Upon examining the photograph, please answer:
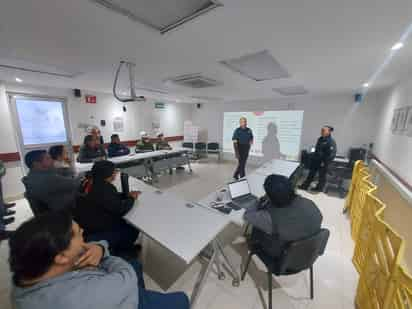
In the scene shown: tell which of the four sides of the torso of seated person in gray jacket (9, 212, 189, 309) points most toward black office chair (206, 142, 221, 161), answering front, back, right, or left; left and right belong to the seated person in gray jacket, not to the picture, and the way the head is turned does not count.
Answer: front

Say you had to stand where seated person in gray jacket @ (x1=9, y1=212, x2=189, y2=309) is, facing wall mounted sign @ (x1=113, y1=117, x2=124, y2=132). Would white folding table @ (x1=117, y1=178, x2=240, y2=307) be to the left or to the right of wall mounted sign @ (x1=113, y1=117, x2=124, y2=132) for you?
right

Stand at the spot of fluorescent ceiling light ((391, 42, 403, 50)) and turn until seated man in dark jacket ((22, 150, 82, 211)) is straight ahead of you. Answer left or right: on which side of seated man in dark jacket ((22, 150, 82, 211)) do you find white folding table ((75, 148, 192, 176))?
right

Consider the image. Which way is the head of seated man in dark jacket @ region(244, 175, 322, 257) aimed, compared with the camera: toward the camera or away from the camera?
away from the camera

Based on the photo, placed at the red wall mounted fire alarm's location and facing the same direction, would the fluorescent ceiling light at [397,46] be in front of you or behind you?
in front

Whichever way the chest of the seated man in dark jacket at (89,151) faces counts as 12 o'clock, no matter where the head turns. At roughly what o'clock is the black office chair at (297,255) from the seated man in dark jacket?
The black office chair is roughly at 1 o'clock from the seated man in dark jacket.

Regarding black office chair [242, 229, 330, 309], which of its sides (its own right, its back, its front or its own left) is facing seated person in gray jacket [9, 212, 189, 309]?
left

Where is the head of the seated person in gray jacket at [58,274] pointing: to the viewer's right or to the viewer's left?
to the viewer's right

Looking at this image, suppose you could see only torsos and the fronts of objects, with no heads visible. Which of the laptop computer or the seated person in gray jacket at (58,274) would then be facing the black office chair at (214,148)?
the seated person in gray jacket

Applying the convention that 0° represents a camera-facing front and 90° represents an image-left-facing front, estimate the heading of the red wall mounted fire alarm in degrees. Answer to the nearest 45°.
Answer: approximately 315°

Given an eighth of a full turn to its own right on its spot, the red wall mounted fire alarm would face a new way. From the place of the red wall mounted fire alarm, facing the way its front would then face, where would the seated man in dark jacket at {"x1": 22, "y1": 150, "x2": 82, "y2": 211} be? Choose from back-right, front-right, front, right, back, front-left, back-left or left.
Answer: front

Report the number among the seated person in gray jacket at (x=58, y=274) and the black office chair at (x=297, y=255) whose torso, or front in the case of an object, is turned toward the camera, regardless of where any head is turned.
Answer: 0

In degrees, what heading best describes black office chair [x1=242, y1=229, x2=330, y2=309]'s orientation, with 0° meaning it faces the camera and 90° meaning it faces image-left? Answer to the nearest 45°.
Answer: approximately 135°

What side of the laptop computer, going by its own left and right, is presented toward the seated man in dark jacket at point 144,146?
back

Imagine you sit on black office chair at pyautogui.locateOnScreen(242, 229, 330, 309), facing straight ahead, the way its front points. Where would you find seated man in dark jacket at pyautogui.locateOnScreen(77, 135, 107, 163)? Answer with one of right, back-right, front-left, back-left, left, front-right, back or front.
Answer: front-left

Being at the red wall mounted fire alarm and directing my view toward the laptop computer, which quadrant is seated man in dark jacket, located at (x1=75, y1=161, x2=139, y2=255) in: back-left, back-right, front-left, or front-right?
front-right

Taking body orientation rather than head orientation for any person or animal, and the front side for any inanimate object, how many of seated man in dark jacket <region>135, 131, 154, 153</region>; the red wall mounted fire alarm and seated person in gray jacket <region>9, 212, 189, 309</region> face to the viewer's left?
0

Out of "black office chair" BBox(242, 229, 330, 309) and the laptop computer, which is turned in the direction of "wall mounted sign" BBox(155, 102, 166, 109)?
the black office chair
